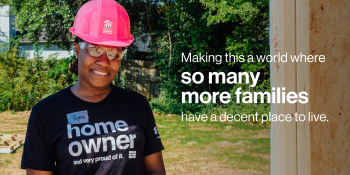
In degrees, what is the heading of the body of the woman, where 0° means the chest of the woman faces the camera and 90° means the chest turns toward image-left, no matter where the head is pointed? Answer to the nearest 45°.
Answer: approximately 0°

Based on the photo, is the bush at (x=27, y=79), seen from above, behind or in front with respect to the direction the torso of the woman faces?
behind

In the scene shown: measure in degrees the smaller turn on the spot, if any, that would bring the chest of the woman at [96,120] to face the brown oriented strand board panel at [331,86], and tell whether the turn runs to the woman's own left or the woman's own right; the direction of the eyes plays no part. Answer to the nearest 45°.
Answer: approximately 90° to the woman's own left
